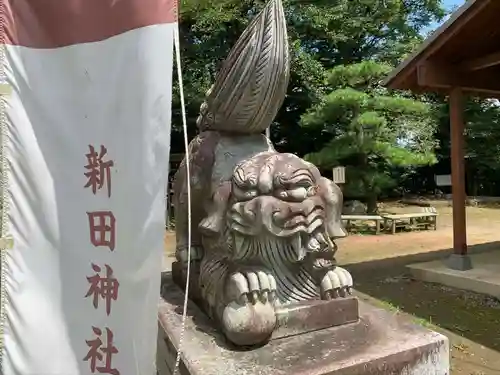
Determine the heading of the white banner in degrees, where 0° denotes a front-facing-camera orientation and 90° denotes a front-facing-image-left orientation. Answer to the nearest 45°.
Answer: approximately 0°

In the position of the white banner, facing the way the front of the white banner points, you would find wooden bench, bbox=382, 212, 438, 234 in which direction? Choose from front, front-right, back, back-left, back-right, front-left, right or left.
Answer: back-left

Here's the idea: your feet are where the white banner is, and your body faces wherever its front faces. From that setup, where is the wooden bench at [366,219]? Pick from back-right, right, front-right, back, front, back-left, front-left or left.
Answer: back-left

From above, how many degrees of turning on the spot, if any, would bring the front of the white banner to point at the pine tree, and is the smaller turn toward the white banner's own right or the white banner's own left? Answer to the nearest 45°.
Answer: approximately 135° to the white banner's own left

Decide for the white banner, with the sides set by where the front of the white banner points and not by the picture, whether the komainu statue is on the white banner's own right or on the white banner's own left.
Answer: on the white banner's own left

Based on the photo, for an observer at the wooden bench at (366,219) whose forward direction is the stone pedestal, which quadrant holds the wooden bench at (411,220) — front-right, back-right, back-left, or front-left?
back-left

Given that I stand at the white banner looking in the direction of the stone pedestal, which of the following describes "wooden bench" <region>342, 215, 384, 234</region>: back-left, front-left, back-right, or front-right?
front-left

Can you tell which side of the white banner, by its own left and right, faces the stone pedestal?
left
